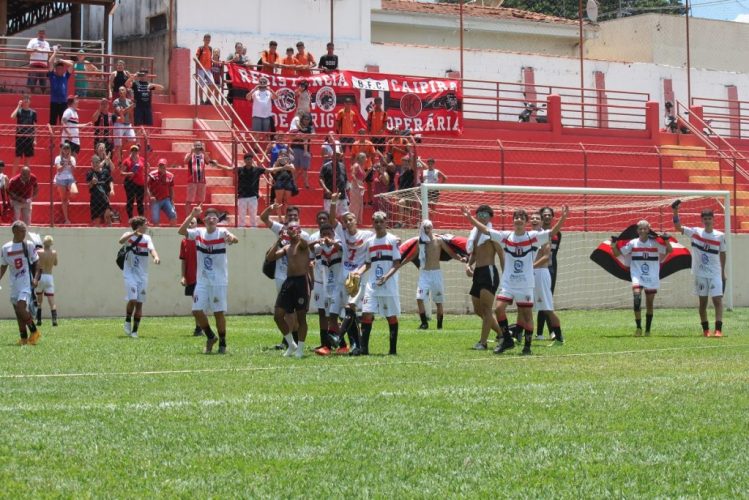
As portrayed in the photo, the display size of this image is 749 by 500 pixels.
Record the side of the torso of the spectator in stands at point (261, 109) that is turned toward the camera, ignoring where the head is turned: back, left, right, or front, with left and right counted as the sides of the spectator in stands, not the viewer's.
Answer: front

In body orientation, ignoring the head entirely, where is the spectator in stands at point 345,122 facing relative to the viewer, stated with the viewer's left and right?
facing the viewer

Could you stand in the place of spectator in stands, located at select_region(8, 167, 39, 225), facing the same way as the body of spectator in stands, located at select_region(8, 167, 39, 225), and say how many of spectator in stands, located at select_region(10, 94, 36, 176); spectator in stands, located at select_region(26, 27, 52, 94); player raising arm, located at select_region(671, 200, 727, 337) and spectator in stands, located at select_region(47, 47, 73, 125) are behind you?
3

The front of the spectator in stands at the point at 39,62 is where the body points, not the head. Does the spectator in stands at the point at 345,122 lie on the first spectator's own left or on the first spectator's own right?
on the first spectator's own left

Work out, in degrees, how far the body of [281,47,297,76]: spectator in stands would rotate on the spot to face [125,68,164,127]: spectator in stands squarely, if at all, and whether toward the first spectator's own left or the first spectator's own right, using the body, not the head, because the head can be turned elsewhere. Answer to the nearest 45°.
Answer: approximately 45° to the first spectator's own right

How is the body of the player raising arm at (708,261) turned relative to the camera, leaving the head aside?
toward the camera

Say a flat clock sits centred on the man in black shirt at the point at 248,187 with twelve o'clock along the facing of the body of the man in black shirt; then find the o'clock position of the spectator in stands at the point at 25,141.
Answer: The spectator in stands is roughly at 3 o'clock from the man in black shirt.

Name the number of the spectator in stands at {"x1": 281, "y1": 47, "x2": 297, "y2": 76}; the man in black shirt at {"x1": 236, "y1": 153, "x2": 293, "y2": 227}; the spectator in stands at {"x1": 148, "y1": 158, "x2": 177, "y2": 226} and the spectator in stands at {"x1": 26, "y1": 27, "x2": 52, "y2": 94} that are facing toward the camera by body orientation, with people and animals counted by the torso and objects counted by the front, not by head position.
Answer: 4

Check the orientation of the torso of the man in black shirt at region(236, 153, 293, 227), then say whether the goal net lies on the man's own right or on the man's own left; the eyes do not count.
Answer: on the man's own left

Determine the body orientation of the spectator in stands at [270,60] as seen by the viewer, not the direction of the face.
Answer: toward the camera

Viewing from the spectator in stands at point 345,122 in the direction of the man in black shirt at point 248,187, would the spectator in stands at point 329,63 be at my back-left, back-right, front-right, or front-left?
back-right

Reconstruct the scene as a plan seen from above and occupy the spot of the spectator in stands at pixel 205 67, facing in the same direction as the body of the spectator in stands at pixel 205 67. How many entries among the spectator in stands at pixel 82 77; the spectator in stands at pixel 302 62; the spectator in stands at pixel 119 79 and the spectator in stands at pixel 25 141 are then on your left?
1

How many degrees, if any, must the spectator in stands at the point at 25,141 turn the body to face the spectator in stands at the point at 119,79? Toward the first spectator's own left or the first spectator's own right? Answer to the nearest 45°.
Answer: approximately 135° to the first spectator's own left
